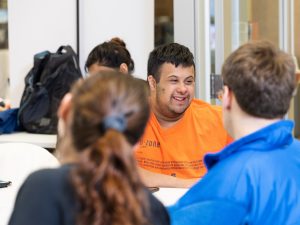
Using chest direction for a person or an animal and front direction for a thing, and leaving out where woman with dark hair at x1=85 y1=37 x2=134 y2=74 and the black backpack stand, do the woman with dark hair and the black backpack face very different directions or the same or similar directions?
same or similar directions

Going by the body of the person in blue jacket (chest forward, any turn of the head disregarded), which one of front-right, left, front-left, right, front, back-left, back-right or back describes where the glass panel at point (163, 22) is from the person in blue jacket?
front-right

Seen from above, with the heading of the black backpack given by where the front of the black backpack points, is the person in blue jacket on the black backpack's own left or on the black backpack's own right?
on the black backpack's own left

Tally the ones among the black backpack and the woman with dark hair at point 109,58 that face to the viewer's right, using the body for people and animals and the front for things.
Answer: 0

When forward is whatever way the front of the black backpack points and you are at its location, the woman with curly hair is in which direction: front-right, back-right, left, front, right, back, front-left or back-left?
front-left

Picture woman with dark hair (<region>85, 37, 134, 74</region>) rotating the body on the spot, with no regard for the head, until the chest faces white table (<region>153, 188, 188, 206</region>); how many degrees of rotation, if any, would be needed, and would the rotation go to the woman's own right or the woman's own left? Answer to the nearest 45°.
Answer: approximately 45° to the woman's own left

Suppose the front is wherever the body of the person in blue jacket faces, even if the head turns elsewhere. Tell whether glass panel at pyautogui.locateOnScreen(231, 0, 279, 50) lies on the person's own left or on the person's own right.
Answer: on the person's own right

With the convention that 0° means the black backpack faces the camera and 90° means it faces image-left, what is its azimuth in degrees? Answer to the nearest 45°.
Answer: approximately 45°

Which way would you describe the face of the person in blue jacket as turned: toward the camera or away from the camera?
away from the camera

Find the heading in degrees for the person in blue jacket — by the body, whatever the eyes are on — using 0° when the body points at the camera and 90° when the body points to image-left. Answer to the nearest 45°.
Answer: approximately 135°
